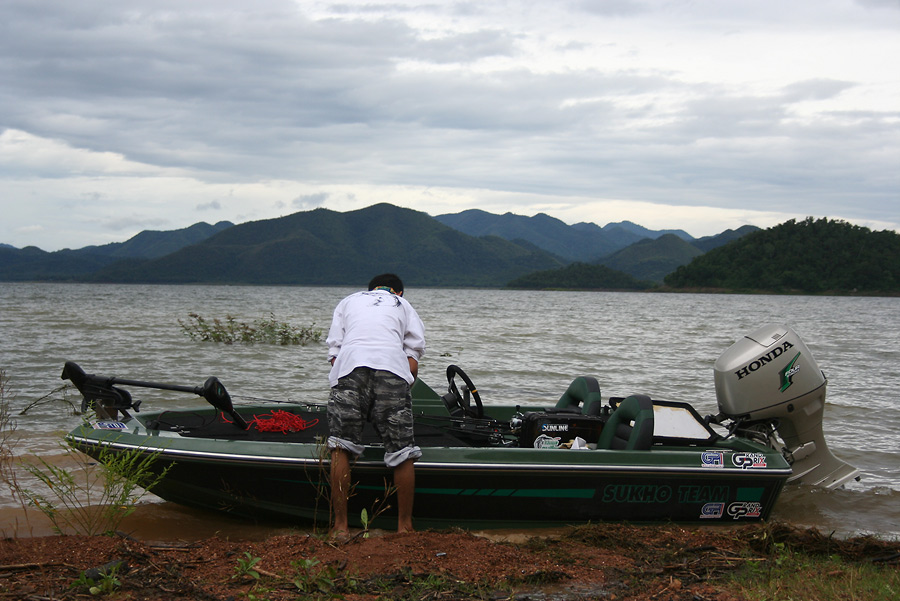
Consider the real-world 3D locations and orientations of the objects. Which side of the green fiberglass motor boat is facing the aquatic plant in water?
right

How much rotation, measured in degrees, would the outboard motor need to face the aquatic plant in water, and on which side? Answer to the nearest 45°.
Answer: approximately 45° to its right

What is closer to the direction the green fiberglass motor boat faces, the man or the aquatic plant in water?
the man

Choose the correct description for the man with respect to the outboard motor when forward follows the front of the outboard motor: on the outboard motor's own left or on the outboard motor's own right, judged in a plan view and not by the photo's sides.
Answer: on the outboard motor's own left

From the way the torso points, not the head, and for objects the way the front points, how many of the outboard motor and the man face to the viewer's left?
1

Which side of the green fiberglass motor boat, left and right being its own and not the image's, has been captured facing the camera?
left

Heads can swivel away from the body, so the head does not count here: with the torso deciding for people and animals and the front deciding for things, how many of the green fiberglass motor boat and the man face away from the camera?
1

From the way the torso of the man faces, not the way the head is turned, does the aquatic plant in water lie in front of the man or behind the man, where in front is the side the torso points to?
in front

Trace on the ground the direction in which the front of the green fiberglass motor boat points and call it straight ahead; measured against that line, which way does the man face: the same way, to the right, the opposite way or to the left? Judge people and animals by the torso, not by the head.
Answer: to the right

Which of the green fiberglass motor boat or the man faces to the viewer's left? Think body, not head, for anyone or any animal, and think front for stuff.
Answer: the green fiberglass motor boat

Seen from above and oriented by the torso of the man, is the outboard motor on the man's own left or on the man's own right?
on the man's own right

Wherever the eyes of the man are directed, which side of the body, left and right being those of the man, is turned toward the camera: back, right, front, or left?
back

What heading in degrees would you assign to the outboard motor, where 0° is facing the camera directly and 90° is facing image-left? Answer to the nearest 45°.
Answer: approximately 90°

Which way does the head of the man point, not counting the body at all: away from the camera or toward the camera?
away from the camera
